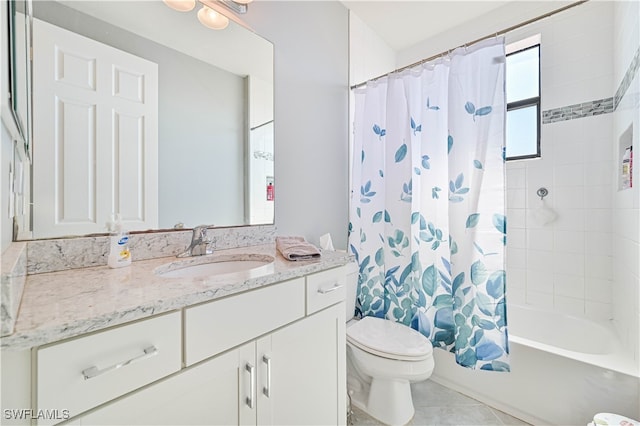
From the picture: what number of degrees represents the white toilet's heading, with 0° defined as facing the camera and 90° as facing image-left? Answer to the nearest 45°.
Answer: approximately 315°

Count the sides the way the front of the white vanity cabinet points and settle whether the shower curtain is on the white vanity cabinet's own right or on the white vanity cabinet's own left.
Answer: on the white vanity cabinet's own left

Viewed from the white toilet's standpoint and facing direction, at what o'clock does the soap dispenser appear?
The soap dispenser is roughly at 3 o'clock from the white toilet.

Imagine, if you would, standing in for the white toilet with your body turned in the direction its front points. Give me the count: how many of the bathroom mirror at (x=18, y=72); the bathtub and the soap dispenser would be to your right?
2

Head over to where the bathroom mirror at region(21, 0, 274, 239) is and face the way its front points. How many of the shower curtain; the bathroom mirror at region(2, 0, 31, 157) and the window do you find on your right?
1

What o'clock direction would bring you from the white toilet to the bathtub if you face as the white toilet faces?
The bathtub is roughly at 10 o'clock from the white toilet.

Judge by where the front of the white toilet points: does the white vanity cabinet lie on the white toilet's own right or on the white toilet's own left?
on the white toilet's own right

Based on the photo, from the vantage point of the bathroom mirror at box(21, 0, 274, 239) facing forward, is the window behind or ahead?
ahead

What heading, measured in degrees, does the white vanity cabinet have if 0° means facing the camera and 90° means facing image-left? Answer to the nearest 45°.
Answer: approximately 315°
